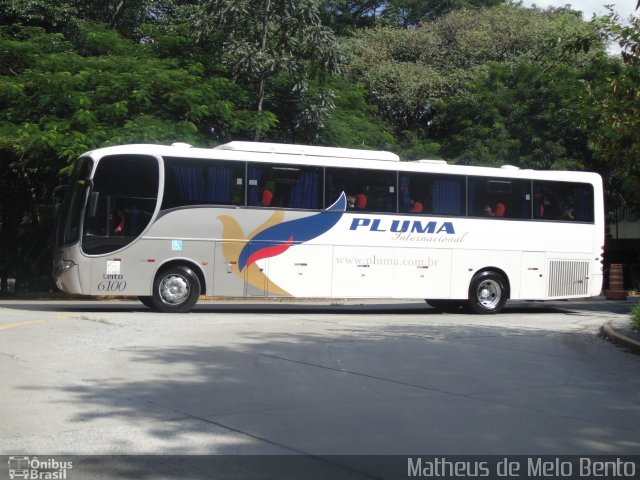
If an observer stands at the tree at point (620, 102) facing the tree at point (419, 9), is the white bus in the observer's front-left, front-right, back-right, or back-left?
front-left

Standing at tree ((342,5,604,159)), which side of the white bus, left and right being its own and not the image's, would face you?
right

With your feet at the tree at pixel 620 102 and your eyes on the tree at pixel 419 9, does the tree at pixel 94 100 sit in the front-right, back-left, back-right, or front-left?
front-left

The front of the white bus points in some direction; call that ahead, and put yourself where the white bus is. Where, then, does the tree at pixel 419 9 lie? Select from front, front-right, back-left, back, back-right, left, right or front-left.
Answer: right

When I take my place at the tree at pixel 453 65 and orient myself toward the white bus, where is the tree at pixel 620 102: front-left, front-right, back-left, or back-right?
front-left

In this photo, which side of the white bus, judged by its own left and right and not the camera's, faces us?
left
